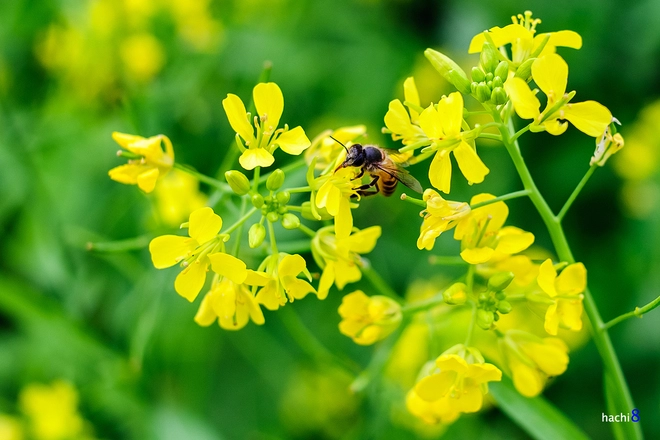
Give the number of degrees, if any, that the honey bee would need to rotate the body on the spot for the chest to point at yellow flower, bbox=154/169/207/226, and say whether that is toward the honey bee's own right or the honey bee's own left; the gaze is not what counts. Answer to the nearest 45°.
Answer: approximately 45° to the honey bee's own right

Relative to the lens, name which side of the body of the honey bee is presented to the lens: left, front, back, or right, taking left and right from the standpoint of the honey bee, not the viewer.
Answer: left
